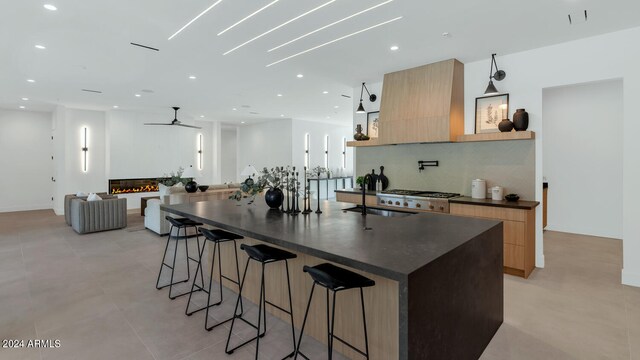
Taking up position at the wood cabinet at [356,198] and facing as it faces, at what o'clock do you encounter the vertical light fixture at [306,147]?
The vertical light fixture is roughly at 4 o'clock from the wood cabinet.

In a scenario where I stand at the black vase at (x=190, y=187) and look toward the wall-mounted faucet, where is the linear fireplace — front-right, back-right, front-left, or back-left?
back-left

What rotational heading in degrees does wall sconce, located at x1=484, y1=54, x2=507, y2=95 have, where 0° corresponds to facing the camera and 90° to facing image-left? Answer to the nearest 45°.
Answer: approximately 45°

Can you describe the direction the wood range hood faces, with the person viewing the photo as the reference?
facing the viewer and to the left of the viewer

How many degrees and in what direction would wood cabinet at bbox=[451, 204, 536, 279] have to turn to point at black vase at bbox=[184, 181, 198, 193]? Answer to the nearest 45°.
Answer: approximately 45° to its right

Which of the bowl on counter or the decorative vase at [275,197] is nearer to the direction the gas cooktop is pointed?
the decorative vase

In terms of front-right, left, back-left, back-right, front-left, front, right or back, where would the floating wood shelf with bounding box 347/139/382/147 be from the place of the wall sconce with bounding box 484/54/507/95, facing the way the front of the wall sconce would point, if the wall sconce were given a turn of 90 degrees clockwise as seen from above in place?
front-left

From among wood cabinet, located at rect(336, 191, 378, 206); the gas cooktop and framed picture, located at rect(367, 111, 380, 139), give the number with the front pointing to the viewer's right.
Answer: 0

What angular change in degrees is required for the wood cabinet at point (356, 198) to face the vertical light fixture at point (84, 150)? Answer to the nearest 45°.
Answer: approximately 45° to its right

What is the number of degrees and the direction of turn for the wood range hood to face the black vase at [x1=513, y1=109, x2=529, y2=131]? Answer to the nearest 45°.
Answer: approximately 135° to its left

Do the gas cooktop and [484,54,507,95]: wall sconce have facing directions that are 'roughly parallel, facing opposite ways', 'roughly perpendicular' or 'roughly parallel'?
roughly parallel
